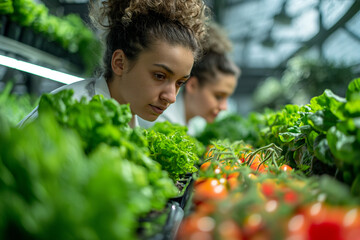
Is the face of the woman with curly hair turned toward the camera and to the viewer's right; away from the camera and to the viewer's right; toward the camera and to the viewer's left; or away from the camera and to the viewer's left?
toward the camera and to the viewer's right

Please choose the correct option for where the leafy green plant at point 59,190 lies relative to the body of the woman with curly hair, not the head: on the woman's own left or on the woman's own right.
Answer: on the woman's own right

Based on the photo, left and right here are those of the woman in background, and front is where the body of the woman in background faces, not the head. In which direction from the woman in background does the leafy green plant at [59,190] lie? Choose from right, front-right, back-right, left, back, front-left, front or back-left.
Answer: right

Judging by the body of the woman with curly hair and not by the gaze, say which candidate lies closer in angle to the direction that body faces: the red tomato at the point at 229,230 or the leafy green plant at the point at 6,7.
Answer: the red tomato
